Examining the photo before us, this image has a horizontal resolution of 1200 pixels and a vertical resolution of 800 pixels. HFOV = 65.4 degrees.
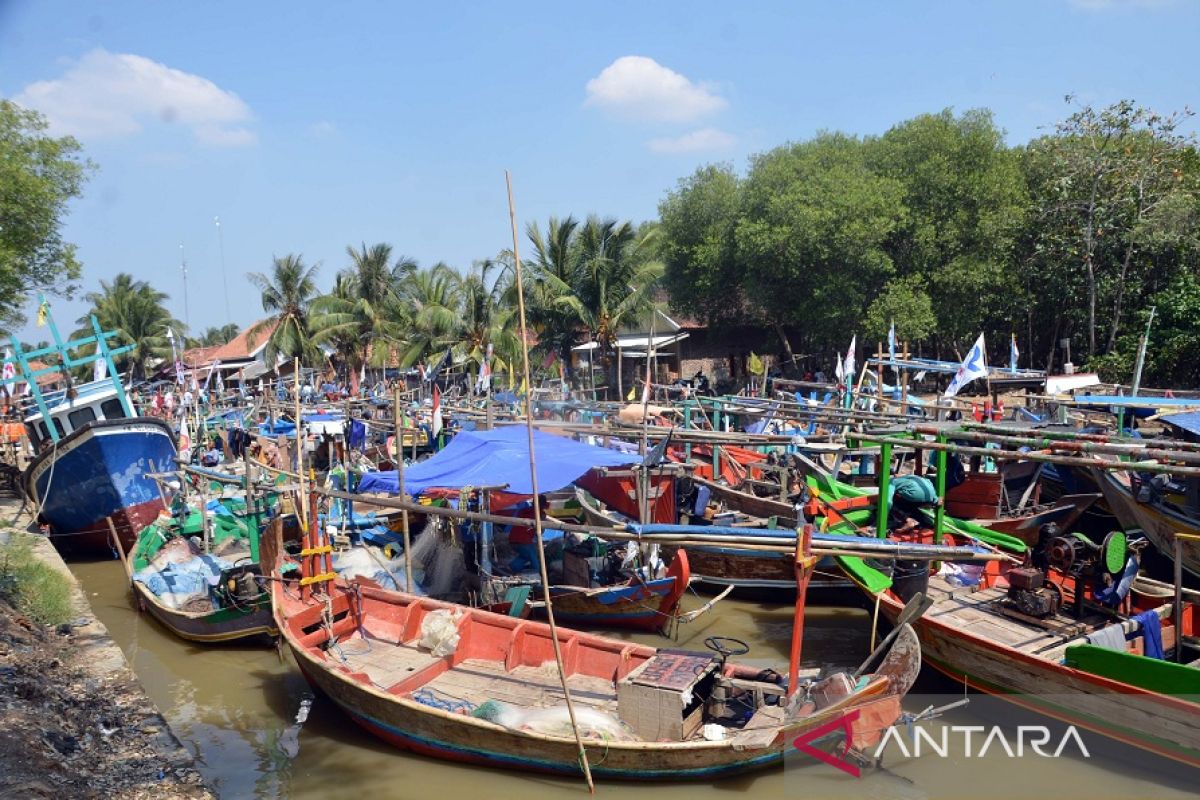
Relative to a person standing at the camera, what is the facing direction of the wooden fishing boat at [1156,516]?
facing away from the viewer and to the left of the viewer

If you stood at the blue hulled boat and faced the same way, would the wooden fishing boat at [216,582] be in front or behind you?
in front

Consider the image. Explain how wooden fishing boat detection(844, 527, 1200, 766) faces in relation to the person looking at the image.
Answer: facing away from the viewer and to the left of the viewer

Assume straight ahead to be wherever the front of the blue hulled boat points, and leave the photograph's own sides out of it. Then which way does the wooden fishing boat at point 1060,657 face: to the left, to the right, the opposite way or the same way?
the opposite way

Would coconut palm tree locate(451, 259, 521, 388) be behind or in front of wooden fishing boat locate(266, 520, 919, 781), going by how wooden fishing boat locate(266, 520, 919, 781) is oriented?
in front

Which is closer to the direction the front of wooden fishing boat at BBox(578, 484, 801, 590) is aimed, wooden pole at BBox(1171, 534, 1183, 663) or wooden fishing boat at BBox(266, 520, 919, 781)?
the wooden fishing boat

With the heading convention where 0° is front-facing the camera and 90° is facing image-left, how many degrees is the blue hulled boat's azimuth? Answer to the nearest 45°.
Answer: approximately 0°

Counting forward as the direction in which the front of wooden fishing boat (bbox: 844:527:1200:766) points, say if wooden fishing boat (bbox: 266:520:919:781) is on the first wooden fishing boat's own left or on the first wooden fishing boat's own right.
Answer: on the first wooden fishing boat's own left

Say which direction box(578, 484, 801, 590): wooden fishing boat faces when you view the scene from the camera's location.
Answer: facing to the left of the viewer

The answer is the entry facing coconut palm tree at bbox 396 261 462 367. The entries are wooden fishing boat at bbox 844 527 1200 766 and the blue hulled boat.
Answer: the wooden fishing boat

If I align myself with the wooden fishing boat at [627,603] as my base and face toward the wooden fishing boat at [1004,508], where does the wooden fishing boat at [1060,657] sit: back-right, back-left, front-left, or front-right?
front-right

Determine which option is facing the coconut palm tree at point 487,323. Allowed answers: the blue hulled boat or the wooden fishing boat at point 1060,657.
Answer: the wooden fishing boat

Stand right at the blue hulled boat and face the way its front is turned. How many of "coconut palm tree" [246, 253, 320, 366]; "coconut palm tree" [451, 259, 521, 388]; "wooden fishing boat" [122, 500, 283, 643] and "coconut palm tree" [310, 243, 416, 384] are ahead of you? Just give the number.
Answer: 1
